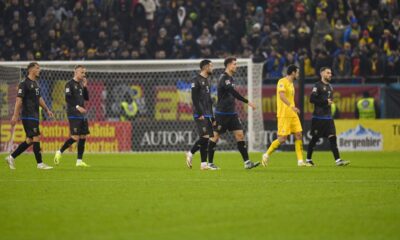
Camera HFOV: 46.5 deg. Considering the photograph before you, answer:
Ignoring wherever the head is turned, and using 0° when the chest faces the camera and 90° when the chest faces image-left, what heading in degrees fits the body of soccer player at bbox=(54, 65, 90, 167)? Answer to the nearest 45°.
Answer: approximately 315°

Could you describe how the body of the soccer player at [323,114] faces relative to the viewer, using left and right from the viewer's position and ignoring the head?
facing the viewer and to the right of the viewer

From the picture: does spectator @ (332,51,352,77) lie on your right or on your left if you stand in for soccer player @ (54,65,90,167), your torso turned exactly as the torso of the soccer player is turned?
on your left

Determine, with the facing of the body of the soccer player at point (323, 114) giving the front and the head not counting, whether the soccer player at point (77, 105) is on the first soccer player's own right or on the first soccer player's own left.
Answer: on the first soccer player's own right

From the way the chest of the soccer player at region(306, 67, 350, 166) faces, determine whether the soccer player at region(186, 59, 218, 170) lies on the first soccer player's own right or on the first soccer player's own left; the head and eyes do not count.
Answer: on the first soccer player's own right
